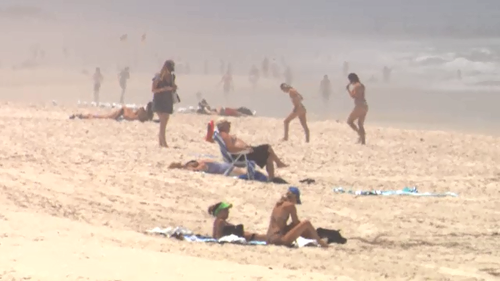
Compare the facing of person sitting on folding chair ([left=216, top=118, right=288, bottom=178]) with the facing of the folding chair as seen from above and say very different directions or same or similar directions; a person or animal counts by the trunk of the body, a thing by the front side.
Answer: same or similar directions

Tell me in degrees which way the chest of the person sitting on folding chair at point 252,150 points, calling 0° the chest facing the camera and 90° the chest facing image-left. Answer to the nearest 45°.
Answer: approximately 270°

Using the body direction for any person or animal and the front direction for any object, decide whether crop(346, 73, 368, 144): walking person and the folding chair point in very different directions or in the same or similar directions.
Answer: very different directions

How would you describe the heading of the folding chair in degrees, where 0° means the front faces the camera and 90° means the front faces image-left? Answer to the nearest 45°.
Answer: approximately 270°

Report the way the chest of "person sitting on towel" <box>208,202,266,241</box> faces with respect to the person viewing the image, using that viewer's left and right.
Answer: facing to the right of the viewer

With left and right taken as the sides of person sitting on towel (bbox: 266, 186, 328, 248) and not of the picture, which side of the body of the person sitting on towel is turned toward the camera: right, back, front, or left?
right

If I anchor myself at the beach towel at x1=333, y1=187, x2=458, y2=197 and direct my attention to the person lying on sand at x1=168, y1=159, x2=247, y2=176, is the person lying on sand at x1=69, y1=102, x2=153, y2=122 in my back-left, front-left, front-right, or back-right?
front-right

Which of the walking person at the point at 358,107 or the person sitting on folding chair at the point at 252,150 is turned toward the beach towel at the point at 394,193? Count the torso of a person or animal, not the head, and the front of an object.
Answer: the person sitting on folding chair

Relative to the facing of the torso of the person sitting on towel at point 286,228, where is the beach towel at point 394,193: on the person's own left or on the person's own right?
on the person's own left

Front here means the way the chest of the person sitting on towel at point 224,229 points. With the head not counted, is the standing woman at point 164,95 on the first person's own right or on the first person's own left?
on the first person's own left
